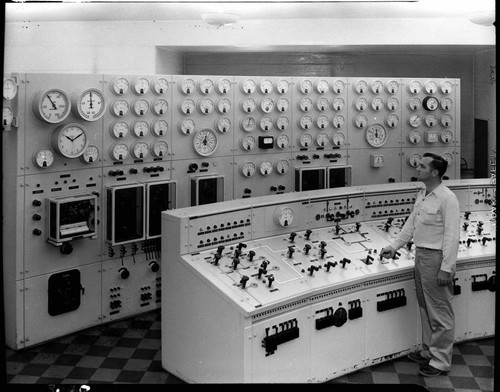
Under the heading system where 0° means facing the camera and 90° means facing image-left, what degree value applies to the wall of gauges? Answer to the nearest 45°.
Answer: approximately 315°

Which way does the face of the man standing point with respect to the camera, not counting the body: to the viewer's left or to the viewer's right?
to the viewer's left

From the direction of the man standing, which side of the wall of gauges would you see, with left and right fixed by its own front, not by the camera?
front
